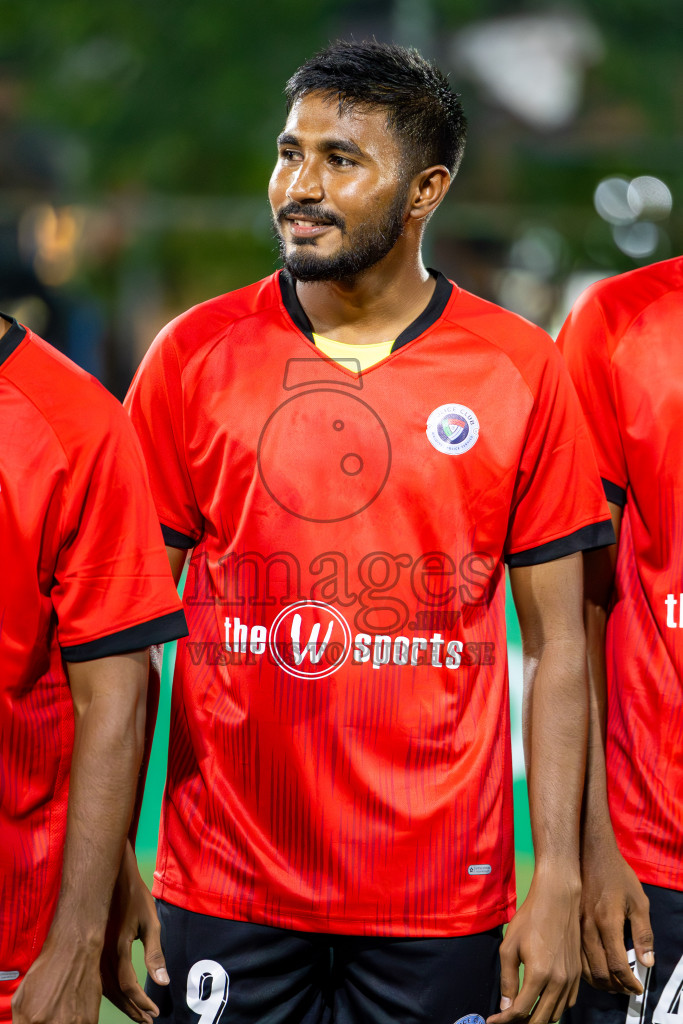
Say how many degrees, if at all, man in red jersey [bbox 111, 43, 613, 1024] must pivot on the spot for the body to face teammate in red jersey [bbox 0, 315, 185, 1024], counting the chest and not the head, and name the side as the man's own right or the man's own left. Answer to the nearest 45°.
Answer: approximately 45° to the man's own right

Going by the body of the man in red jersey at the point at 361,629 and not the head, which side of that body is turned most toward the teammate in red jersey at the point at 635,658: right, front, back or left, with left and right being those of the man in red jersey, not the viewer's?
left

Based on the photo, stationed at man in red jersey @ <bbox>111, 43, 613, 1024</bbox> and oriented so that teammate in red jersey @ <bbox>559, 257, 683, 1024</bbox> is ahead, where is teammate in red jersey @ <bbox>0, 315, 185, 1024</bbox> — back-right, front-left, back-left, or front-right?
back-right

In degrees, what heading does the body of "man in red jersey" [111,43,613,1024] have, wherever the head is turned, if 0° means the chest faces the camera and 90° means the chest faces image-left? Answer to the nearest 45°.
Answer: approximately 0°

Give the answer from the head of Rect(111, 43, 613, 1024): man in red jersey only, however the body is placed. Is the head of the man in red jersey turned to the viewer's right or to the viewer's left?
to the viewer's left
